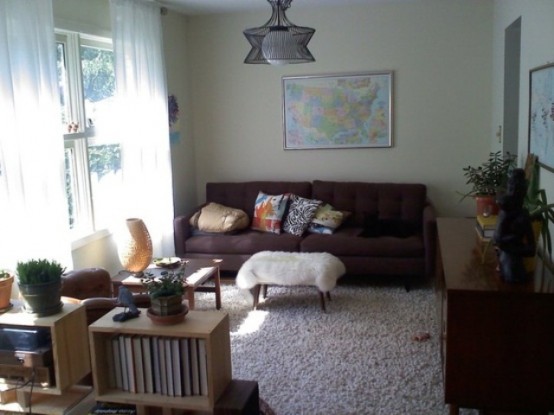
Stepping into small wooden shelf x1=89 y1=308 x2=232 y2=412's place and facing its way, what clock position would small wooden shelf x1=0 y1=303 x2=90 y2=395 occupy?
small wooden shelf x1=0 y1=303 x2=90 y2=395 is roughly at 4 o'clock from small wooden shelf x1=89 y1=308 x2=232 y2=412.

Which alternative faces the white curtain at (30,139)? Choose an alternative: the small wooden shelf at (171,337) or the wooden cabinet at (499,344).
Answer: the wooden cabinet

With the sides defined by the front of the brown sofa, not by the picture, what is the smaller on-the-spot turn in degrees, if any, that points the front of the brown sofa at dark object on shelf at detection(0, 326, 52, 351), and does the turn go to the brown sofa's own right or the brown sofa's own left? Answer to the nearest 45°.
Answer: approximately 45° to the brown sofa's own right

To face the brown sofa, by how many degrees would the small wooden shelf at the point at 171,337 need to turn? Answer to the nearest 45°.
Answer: approximately 135° to its left

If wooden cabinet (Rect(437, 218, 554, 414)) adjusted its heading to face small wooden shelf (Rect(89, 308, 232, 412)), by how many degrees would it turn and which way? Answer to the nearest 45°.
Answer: approximately 45° to its left

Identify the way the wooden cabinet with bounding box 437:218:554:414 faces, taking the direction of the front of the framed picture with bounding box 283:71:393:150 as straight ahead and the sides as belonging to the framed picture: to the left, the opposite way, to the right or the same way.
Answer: to the right

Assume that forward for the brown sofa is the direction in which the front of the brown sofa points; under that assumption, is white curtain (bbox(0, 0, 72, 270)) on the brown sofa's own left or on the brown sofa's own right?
on the brown sofa's own right

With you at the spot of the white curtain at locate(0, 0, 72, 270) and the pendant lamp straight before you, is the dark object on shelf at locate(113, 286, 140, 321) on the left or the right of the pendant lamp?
right

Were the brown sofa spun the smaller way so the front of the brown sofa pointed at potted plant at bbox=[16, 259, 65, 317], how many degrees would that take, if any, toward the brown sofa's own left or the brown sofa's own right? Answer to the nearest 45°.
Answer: approximately 45° to the brown sofa's own right

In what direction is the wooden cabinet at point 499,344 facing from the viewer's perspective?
to the viewer's left
